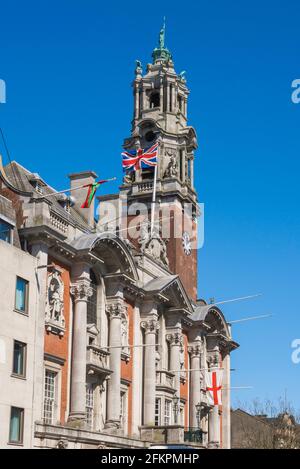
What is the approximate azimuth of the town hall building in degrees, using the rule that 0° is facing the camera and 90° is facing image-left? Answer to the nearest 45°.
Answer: approximately 315°
